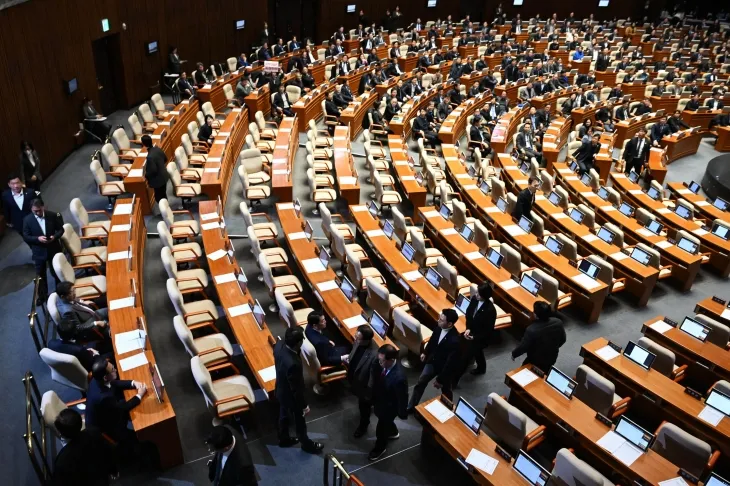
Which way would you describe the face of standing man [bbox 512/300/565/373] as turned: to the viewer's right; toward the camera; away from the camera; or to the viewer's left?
away from the camera

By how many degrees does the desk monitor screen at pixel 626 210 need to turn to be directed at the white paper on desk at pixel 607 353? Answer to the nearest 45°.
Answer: approximately 45° to its left

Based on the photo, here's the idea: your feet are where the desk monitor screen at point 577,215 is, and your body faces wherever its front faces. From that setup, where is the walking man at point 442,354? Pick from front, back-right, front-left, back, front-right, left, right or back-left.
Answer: front-left

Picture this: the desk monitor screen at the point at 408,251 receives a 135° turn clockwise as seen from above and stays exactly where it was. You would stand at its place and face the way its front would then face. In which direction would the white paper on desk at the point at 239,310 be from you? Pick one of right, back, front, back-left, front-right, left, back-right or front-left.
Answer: back-left

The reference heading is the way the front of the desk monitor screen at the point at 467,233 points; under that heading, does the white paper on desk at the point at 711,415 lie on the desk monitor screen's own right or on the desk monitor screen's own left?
on the desk monitor screen's own left

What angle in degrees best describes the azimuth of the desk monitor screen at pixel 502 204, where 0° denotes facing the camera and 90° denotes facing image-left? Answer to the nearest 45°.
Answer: approximately 45°

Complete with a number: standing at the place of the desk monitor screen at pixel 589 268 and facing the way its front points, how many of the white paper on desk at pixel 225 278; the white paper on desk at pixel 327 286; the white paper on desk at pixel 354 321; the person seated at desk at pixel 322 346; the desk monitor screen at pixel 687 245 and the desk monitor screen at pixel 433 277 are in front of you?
5

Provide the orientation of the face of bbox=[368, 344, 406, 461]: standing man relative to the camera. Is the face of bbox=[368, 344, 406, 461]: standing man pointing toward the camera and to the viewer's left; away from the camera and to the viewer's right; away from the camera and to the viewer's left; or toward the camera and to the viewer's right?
toward the camera and to the viewer's left

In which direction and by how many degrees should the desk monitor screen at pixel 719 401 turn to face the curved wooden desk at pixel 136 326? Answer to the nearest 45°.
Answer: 0° — it already faces it

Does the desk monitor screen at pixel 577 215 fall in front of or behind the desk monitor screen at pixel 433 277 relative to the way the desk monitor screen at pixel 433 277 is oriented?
behind

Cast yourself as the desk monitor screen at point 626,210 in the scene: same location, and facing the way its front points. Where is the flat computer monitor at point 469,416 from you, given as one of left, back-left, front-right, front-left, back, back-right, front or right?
front-left

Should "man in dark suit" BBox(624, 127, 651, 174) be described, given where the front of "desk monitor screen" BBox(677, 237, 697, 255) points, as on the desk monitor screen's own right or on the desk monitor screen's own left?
on the desk monitor screen's own right
